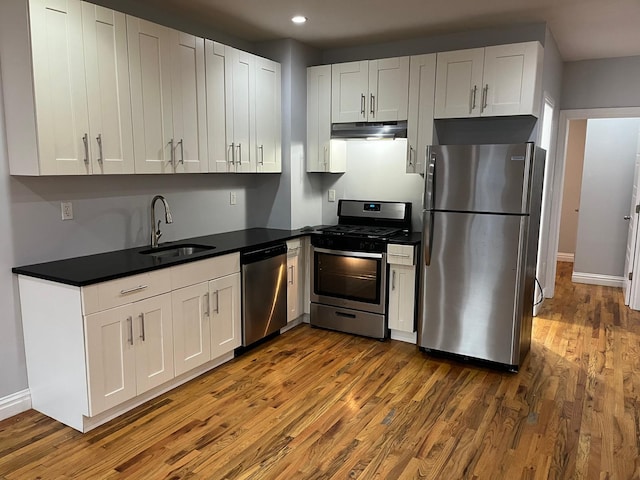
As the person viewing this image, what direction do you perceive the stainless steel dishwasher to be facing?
facing the viewer and to the right of the viewer

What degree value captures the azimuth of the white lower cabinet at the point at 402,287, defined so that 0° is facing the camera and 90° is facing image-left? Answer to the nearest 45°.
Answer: approximately 45°

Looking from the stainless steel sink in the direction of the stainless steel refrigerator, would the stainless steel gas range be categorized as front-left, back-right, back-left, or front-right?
front-left

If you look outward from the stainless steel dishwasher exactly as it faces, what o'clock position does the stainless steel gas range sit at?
The stainless steel gas range is roughly at 10 o'clock from the stainless steel dishwasher.

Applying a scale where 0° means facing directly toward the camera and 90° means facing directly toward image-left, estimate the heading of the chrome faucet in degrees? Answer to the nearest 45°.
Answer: approximately 315°

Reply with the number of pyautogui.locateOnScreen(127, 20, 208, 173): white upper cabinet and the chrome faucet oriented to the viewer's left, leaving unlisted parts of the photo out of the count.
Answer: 0

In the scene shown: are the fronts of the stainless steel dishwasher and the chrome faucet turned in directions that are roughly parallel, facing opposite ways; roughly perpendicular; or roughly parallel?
roughly parallel

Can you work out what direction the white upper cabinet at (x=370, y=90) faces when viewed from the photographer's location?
facing the viewer and to the left of the viewer

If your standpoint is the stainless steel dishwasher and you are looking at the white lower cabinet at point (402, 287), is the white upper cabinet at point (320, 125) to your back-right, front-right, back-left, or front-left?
front-left
